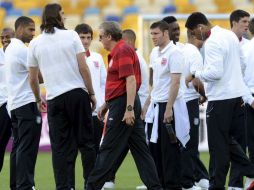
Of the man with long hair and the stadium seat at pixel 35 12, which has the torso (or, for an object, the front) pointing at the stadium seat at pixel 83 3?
the man with long hair

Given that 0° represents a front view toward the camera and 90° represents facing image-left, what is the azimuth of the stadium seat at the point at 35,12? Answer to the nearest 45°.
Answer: approximately 0°

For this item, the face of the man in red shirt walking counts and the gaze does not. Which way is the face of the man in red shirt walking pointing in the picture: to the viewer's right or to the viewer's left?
to the viewer's left

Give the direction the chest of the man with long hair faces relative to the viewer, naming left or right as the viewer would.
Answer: facing away from the viewer

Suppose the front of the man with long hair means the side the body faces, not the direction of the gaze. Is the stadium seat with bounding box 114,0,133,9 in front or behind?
in front

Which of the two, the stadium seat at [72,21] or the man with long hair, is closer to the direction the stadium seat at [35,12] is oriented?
the man with long hair

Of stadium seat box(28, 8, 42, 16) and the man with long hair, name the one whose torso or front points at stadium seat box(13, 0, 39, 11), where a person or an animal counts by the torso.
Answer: the man with long hair

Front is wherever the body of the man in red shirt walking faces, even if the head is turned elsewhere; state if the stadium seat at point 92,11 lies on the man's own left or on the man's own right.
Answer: on the man's own right

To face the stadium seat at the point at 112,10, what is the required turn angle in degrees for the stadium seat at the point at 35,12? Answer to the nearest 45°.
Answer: approximately 90° to its left

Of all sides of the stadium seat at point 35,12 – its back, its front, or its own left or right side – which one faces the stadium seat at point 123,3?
left
